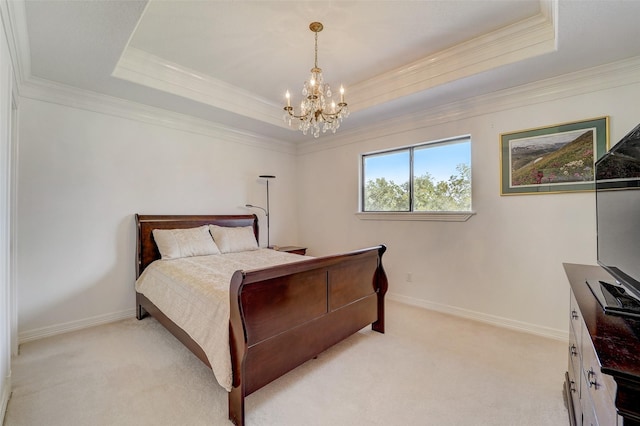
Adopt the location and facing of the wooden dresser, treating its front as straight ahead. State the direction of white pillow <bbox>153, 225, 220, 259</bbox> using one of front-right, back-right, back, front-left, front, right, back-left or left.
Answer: front

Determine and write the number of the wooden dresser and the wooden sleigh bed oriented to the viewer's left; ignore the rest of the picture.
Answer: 1

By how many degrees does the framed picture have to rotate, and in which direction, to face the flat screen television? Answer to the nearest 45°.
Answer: approximately 45° to its left

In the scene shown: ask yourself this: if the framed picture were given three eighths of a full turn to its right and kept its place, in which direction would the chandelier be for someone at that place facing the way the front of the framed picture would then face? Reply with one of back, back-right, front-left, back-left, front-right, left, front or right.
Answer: back-left

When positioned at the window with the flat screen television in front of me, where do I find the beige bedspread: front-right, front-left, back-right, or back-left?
front-right

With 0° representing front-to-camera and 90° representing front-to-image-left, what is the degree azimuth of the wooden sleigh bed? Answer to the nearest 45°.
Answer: approximately 315°

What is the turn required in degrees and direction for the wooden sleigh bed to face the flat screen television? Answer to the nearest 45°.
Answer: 0° — it already faces it

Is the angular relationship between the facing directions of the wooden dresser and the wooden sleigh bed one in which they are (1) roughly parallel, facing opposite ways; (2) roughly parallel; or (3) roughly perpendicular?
roughly parallel, facing opposite ways

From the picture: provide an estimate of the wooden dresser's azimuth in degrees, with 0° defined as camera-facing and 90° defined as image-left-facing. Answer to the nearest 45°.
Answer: approximately 90°

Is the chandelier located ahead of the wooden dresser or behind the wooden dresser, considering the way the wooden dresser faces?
ahead

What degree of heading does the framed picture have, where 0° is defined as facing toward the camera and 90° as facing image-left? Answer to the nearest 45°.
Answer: approximately 45°

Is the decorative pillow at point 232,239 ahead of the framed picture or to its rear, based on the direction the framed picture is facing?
ahead

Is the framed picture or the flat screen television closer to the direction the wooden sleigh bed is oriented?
the flat screen television
